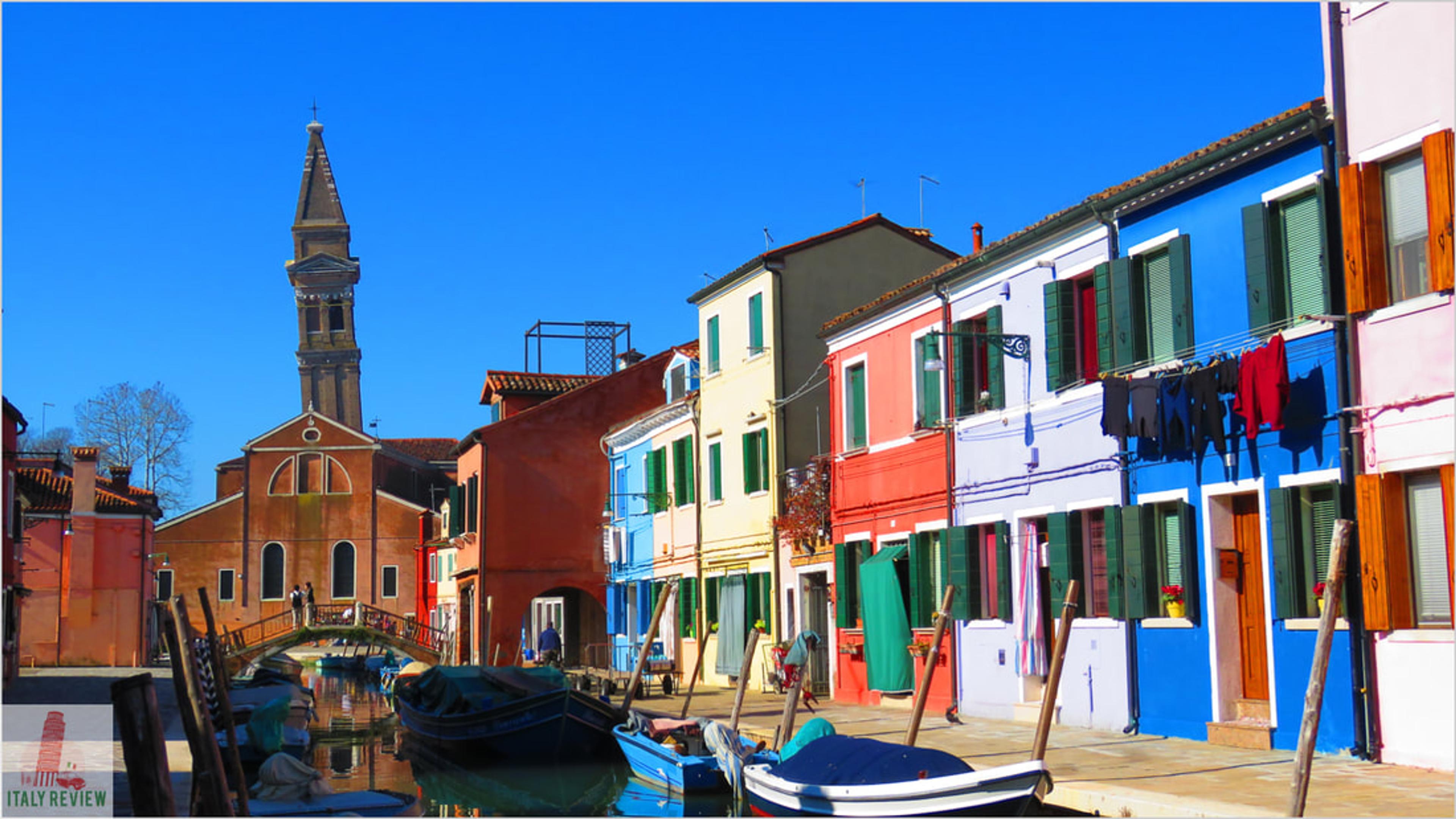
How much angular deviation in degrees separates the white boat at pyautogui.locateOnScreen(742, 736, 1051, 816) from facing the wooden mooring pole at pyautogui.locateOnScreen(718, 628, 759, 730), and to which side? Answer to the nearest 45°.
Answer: approximately 135° to its left

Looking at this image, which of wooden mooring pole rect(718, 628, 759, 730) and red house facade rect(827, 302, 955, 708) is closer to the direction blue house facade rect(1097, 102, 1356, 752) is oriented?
the wooden mooring pole

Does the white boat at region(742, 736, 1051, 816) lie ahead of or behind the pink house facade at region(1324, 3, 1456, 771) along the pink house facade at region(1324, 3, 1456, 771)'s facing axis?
ahead

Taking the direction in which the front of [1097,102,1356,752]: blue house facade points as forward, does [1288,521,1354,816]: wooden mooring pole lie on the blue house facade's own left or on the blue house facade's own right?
on the blue house facade's own left

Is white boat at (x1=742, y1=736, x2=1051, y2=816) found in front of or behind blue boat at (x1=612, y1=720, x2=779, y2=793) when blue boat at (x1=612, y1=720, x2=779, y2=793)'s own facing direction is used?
behind

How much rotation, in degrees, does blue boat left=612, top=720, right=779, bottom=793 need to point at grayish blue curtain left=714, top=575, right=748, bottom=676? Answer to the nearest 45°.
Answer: approximately 45° to its right

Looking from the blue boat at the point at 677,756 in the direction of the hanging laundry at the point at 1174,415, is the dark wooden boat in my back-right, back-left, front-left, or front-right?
back-left

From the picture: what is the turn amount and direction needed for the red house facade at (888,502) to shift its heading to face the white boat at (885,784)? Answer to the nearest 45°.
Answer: approximately 45° to its left

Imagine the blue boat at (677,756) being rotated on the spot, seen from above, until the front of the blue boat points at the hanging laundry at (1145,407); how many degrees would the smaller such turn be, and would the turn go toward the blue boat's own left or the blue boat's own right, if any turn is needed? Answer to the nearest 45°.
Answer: approximately 180°

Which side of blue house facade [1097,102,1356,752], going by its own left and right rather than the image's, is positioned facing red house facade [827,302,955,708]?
right

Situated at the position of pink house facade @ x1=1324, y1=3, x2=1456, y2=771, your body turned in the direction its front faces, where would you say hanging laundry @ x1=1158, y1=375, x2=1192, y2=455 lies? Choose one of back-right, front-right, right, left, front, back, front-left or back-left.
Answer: right
